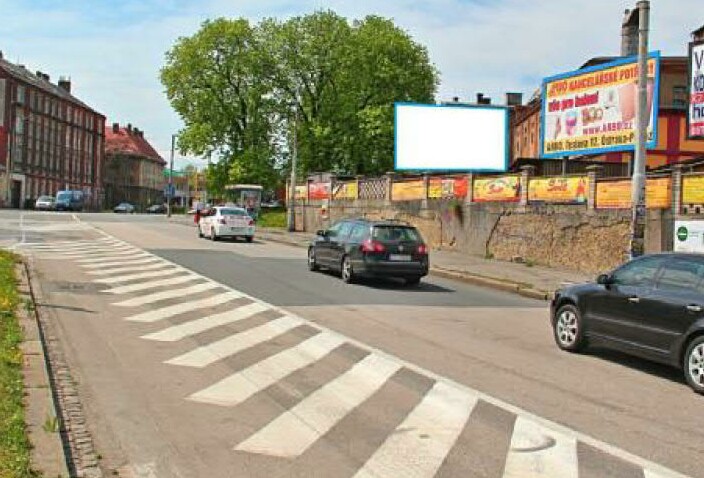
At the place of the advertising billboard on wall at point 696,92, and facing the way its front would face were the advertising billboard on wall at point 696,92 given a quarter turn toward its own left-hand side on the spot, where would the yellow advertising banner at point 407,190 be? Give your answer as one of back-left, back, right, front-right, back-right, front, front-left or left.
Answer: back

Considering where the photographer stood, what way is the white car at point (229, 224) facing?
facing away from the viewer and to the left of the viewer

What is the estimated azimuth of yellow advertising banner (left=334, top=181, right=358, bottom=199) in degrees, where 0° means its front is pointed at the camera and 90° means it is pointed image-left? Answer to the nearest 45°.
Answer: approximately 45°

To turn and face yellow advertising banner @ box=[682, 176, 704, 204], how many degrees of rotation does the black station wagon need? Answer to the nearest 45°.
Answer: approximately 135° to its right

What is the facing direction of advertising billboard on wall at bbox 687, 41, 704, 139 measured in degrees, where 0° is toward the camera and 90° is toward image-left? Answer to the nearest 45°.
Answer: approximately 45°

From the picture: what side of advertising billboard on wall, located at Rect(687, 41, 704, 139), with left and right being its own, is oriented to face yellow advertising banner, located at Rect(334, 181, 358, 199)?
right

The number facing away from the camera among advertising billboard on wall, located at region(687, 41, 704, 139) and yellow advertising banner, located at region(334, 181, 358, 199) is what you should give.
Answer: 0

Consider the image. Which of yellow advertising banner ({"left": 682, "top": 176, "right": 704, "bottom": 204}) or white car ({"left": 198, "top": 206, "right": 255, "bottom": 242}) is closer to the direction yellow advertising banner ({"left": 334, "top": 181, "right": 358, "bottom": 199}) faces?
the white car

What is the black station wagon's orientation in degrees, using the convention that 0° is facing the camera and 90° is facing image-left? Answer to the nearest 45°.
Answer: approximately 135°

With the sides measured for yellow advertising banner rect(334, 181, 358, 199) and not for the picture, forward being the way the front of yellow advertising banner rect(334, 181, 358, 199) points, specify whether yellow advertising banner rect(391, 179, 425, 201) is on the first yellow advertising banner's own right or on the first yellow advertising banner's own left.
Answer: on the first yellow advertising banner's own left

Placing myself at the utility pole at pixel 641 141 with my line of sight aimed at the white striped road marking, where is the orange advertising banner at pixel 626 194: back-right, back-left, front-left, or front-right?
back-right

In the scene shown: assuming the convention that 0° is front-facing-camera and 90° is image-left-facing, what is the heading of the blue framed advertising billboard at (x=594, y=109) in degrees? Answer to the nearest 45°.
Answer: approximately 45°
